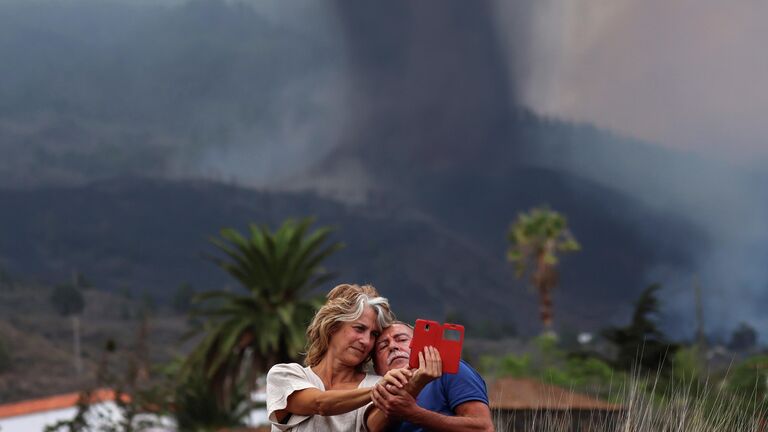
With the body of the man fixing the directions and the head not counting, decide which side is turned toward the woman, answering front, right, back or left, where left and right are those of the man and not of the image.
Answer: right

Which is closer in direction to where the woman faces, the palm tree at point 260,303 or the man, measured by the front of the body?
the man

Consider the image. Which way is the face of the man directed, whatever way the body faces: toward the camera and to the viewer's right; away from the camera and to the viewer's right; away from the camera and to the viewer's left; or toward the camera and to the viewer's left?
toward the camera and to the viewer's right

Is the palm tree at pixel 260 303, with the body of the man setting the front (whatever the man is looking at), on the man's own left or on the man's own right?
on the man's own right

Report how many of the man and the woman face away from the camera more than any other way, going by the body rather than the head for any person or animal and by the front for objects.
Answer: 0

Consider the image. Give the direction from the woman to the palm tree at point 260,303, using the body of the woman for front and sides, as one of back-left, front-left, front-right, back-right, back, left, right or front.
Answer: back-left

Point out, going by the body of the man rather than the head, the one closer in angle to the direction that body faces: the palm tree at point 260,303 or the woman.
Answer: the woman

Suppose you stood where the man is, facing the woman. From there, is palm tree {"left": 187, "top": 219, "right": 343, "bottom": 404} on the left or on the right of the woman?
right
